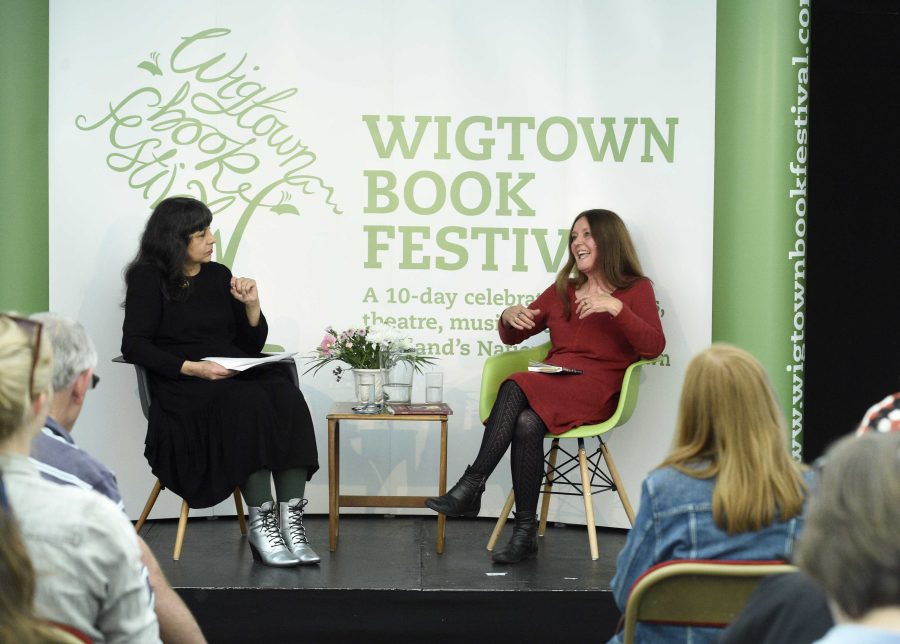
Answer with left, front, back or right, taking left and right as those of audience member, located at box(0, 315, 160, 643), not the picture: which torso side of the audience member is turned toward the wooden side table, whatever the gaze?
front

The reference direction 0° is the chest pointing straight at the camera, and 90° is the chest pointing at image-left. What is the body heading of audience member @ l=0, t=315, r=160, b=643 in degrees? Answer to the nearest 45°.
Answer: approximately 225°

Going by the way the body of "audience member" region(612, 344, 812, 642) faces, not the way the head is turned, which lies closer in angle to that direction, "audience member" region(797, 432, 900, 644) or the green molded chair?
the green molded chair

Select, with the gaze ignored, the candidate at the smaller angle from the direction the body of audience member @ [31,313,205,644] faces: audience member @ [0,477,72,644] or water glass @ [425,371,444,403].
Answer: the water glass

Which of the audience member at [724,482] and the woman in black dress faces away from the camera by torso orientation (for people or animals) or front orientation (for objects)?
the audience member

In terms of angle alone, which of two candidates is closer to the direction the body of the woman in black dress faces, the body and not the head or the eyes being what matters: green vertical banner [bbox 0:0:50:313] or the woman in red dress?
the woman in red dress

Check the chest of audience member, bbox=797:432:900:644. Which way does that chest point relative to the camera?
away from the camera

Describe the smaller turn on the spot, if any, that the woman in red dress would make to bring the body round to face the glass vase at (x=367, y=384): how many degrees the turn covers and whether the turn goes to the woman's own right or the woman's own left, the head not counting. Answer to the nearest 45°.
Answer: approximately 45° to the woman's own right

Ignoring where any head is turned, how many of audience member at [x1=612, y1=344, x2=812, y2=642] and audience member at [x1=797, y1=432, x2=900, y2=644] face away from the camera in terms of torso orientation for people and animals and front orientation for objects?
2

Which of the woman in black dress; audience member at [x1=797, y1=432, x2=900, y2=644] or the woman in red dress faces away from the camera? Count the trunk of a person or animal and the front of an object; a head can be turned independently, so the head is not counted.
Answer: the audience member

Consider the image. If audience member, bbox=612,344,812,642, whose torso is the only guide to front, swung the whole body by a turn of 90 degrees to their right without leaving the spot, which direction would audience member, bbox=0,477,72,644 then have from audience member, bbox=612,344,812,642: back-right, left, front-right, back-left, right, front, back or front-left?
back-right

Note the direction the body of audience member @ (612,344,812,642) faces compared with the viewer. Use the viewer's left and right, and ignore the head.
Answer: facing away from the viewer

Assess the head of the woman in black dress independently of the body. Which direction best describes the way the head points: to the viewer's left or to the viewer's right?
to the viewer's right

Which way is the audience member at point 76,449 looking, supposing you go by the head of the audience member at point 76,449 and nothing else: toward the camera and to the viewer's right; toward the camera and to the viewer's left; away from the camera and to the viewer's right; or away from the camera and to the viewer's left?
away from the camera and to the viewer's right

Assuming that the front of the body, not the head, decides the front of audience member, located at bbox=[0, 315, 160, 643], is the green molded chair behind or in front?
in front

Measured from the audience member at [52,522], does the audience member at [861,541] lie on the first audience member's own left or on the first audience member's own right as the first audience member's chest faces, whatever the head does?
on the first audience member's own right

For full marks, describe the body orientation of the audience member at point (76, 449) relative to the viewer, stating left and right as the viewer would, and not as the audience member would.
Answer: facing away from the viewer and to the right of the viewer

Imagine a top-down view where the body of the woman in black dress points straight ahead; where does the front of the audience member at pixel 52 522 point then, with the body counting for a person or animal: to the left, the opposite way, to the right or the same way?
to the left
